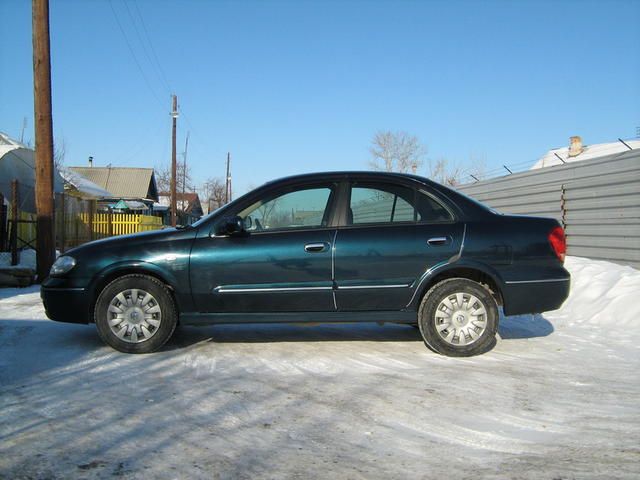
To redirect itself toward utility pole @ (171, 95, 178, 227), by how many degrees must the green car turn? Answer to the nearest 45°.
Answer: approximately 90° to its right

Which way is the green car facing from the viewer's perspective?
to the viewer's left

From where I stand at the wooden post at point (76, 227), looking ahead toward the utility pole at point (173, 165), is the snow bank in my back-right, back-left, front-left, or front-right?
back-right

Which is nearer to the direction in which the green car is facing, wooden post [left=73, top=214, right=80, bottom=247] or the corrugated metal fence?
the wooden post

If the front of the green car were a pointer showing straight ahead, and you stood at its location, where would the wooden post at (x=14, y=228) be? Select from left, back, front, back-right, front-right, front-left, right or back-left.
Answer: front-right

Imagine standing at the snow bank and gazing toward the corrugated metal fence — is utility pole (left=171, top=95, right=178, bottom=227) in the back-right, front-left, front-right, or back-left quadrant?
front-left

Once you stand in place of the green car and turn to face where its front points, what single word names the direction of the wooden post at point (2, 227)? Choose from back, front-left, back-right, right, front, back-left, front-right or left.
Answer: front-right

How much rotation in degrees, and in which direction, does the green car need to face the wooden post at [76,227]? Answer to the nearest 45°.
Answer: approximately 45° to its right

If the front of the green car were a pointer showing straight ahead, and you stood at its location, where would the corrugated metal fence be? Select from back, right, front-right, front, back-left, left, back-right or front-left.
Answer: back-right

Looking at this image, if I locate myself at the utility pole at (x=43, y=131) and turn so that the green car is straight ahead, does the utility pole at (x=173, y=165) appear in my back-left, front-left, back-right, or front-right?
back-left

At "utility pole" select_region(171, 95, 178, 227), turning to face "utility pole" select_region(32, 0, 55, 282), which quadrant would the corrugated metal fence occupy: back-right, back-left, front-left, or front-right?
front-left

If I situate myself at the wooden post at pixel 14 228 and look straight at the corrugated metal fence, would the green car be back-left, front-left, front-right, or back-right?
front-right
